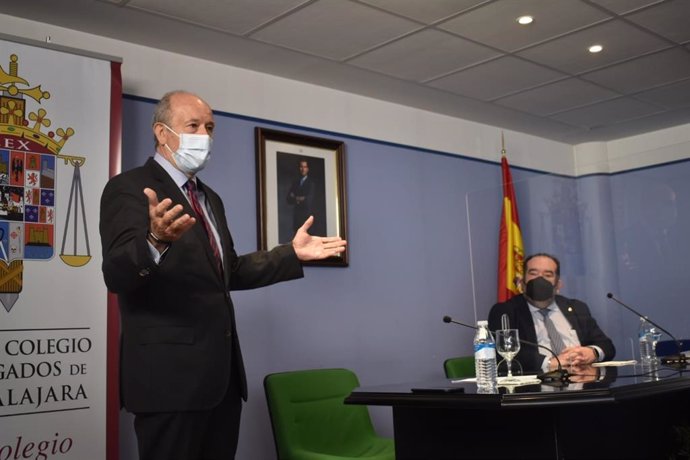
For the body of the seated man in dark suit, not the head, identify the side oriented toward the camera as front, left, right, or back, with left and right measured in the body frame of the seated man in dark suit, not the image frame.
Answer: front

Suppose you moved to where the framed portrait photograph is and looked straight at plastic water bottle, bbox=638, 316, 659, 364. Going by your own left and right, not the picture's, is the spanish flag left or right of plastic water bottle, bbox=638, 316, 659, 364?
left

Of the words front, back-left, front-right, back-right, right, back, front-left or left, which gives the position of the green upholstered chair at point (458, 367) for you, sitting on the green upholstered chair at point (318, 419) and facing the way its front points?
left

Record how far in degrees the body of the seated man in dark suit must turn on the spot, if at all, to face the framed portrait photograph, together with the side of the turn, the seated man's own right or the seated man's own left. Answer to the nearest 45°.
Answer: approximately 90° to the seated man's own right

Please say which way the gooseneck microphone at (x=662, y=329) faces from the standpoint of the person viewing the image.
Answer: facing to the left of the viewer

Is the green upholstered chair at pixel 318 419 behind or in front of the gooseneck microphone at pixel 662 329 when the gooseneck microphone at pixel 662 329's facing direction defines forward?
in front

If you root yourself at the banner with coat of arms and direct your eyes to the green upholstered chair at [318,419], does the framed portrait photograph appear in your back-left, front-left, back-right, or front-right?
front-left

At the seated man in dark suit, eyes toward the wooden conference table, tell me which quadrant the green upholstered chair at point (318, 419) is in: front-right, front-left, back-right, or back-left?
front-right

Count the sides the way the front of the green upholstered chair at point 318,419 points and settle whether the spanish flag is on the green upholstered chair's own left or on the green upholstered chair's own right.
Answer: on the green upholstered chair's own left

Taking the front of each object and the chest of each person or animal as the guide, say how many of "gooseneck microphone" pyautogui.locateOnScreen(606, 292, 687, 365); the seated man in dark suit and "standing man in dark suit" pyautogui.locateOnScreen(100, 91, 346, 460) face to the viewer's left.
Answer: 1

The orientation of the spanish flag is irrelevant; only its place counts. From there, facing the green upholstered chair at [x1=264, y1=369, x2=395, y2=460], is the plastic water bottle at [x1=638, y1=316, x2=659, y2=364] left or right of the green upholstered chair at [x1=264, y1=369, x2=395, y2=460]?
left

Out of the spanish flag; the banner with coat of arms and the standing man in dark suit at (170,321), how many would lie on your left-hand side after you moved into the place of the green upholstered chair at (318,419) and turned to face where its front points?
1

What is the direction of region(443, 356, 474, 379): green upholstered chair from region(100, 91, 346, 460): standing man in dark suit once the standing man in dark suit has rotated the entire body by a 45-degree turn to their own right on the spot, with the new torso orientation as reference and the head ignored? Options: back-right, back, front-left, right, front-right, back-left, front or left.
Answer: back-left

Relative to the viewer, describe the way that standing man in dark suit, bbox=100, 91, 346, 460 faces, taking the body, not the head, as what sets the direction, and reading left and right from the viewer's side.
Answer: facing the viewer and to the right of the viewer

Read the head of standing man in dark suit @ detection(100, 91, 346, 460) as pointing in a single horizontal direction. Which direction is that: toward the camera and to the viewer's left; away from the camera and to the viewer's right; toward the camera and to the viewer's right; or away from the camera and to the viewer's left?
toward the camera and to the viewer's right

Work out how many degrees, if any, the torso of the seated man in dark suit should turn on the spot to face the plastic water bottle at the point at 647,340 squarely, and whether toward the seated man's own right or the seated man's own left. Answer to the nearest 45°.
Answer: approximately 90° to the seated man's own left
